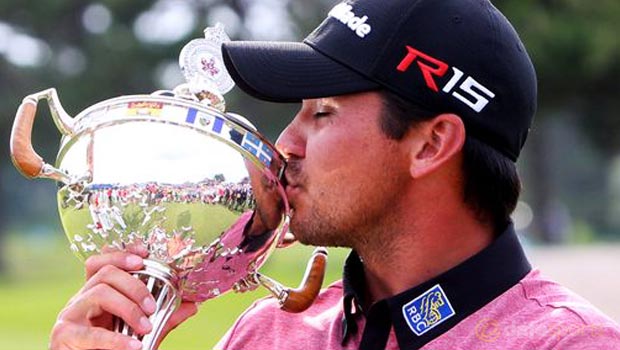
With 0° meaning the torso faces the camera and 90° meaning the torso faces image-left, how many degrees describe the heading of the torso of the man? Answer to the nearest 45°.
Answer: approximately 45°

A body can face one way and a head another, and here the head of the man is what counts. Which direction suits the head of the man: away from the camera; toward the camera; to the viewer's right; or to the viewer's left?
to the viewer's left
